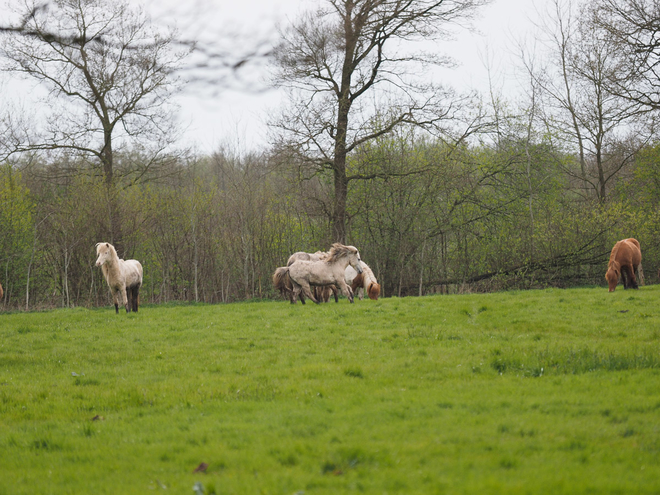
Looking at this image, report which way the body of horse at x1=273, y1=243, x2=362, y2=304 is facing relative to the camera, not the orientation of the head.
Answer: to the viewer's right

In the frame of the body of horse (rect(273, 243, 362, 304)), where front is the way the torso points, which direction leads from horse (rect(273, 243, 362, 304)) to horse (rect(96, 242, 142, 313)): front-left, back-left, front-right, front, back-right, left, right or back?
back

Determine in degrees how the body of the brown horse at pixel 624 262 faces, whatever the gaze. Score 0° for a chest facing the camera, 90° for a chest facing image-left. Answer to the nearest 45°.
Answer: approximately 45°

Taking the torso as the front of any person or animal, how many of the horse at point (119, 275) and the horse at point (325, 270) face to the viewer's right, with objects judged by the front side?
1

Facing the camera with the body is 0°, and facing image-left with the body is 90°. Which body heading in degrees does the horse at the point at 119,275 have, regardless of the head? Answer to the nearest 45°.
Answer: approximately 45°
